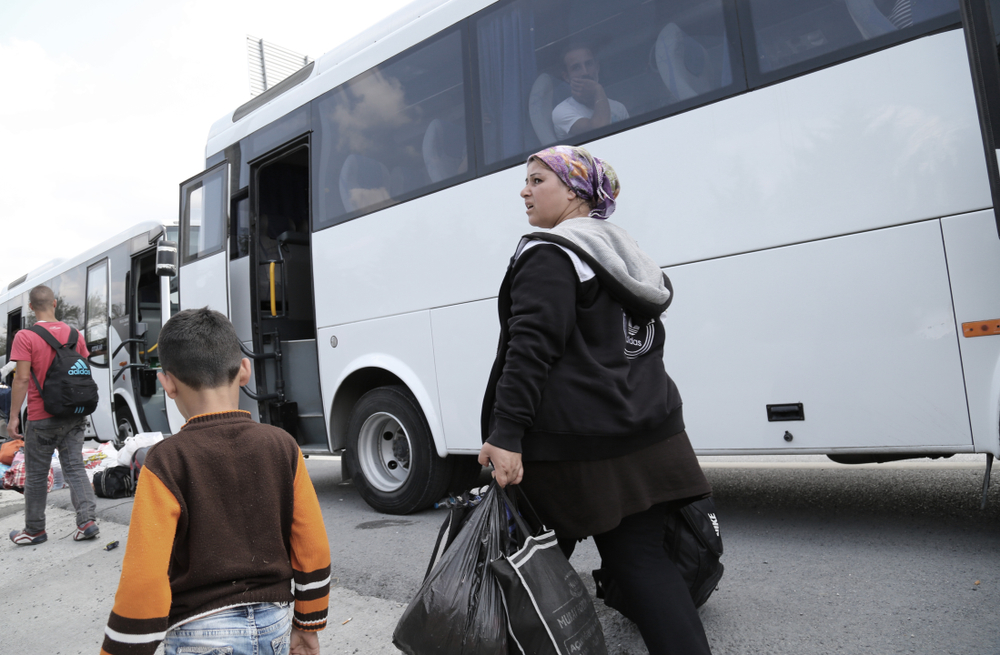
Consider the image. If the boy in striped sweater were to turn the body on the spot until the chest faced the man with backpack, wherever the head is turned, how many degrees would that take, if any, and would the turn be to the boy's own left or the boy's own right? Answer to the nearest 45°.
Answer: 0° — they already face them

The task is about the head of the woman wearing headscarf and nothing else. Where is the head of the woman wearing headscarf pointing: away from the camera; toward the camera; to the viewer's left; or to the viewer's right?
to the viewer's left

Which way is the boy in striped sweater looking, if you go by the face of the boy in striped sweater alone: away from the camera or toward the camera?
away from the camera

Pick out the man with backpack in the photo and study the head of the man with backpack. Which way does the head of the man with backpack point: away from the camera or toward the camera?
away from the camera

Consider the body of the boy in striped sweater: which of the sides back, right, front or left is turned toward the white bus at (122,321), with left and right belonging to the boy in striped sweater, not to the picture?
front

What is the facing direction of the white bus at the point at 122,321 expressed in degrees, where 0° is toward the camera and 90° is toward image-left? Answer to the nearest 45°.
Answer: approximately 315°

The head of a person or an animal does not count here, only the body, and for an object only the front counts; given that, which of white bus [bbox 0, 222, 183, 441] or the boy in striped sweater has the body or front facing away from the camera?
the boy in striped sweater

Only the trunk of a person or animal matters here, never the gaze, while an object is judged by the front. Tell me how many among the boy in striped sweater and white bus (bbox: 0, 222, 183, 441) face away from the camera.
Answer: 1

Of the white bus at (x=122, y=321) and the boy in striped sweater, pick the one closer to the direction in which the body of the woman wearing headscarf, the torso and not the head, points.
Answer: the white bus

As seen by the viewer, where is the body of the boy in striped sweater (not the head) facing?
away from the camera

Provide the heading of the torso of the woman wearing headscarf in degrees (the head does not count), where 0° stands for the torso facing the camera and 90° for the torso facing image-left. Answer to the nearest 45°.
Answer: approximately 135°

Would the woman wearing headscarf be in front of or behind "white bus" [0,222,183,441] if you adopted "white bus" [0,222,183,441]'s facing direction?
in front
